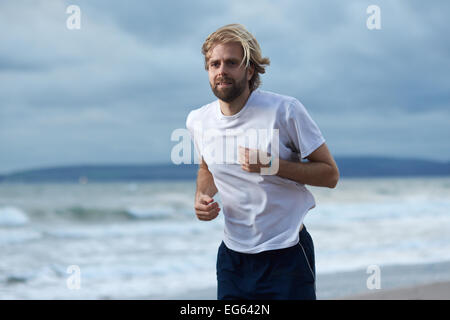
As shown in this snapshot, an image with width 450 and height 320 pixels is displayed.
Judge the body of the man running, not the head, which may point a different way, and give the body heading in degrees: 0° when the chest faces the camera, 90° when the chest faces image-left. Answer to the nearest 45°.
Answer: approximately 45°
